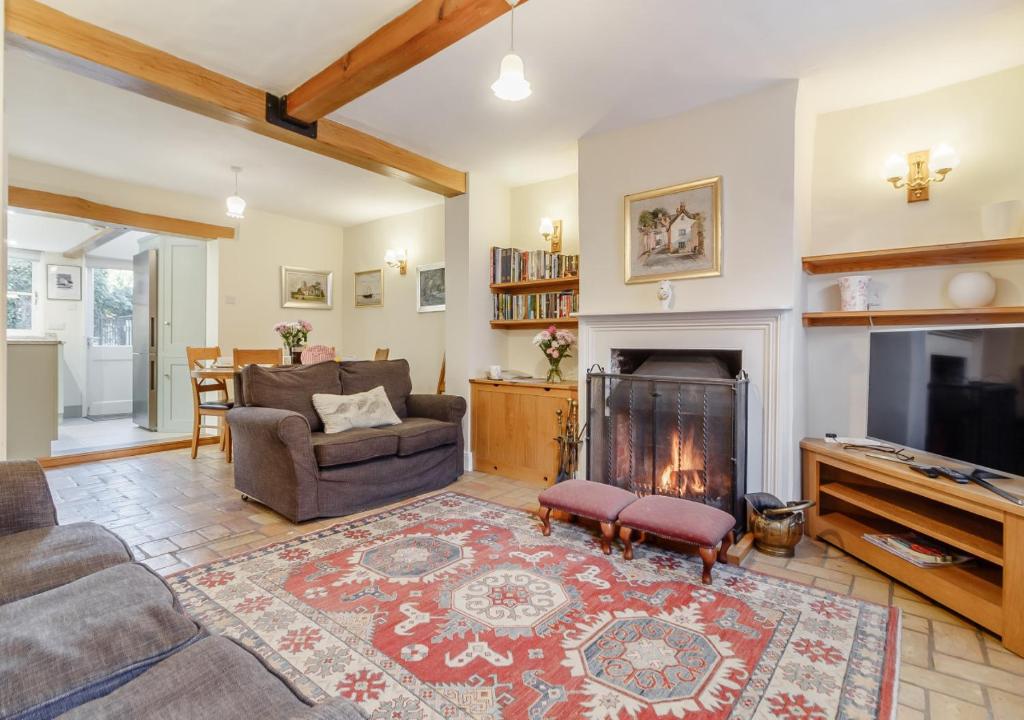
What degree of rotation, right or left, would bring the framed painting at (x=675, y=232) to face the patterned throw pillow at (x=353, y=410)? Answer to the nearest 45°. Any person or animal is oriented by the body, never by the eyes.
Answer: approximately 45° to its right

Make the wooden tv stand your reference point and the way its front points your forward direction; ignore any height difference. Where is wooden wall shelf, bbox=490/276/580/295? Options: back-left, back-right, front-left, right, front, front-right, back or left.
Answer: front-right

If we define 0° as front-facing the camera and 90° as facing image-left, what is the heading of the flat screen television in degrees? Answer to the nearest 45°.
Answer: approximately 45°

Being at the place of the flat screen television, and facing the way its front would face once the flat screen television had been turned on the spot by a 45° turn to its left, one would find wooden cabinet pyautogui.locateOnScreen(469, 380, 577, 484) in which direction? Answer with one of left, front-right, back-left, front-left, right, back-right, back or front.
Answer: right

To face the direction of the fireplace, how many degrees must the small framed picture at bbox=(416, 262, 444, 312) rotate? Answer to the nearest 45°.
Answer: approximately 90° to its left

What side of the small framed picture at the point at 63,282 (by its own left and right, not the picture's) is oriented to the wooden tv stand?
front

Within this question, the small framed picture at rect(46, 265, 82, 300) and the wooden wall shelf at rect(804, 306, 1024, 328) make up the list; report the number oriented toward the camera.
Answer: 2

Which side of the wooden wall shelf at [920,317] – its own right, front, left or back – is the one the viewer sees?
front
